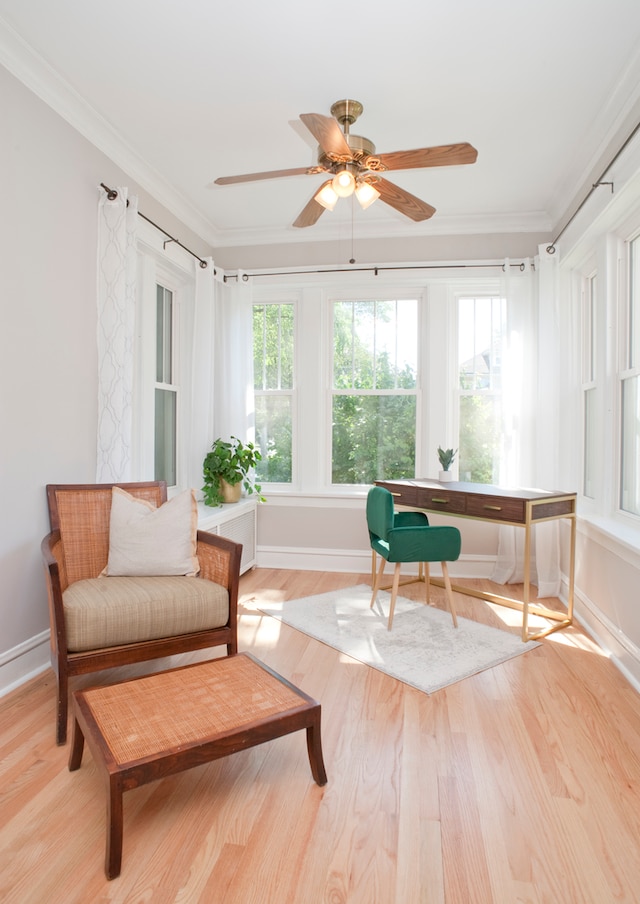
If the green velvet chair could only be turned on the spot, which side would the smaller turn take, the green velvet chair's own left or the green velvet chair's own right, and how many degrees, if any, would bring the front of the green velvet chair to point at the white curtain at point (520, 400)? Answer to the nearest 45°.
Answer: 0° — it already faces it

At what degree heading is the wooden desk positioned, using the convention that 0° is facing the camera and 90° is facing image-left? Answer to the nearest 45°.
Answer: approximately 45°

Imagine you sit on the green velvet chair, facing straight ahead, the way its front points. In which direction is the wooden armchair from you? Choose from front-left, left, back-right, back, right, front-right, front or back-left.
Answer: back

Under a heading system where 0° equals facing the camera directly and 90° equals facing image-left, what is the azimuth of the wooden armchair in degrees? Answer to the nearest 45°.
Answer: approximately 315°

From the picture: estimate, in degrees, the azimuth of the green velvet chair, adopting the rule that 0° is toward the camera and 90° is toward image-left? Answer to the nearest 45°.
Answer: approximately 225°

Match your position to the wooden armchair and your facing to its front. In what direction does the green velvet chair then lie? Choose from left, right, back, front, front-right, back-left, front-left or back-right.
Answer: front-left

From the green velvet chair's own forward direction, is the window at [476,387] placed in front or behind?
in front

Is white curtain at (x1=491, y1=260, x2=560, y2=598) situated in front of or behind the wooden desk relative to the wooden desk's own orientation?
behind

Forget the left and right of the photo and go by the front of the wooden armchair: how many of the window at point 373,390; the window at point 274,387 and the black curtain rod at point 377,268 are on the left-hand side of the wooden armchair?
3

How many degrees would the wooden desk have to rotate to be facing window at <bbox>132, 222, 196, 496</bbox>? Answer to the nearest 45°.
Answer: approximately 45° to its right

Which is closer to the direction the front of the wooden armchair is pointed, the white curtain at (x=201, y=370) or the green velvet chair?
the green velvet chair

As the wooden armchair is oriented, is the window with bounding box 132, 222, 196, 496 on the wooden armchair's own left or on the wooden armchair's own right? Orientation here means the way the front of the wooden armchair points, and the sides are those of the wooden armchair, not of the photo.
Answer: on the wooden armchair's own left
